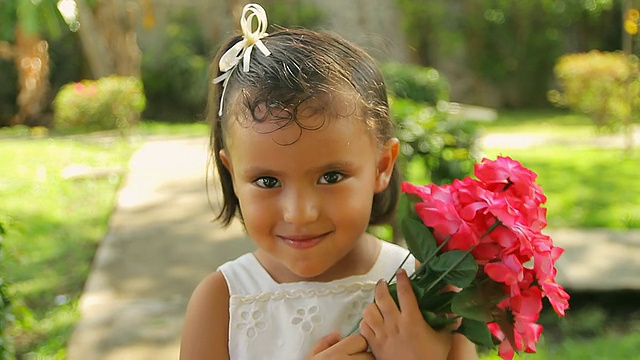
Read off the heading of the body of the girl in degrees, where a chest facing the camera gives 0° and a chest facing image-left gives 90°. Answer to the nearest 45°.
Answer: approximately 0°

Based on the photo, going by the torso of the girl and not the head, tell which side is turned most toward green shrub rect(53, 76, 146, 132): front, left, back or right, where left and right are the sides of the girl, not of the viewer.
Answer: back

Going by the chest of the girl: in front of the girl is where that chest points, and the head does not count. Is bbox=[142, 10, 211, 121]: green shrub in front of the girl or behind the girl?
behind

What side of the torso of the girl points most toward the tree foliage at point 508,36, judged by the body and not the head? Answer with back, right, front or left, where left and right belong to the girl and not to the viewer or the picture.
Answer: back

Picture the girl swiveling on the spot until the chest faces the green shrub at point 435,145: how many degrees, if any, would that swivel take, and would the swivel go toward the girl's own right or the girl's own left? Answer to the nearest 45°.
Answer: approximately 180°

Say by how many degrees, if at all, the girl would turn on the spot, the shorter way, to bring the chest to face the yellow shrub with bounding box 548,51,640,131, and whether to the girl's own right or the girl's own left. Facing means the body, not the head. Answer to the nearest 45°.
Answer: approximately 135° to the girl's own left
